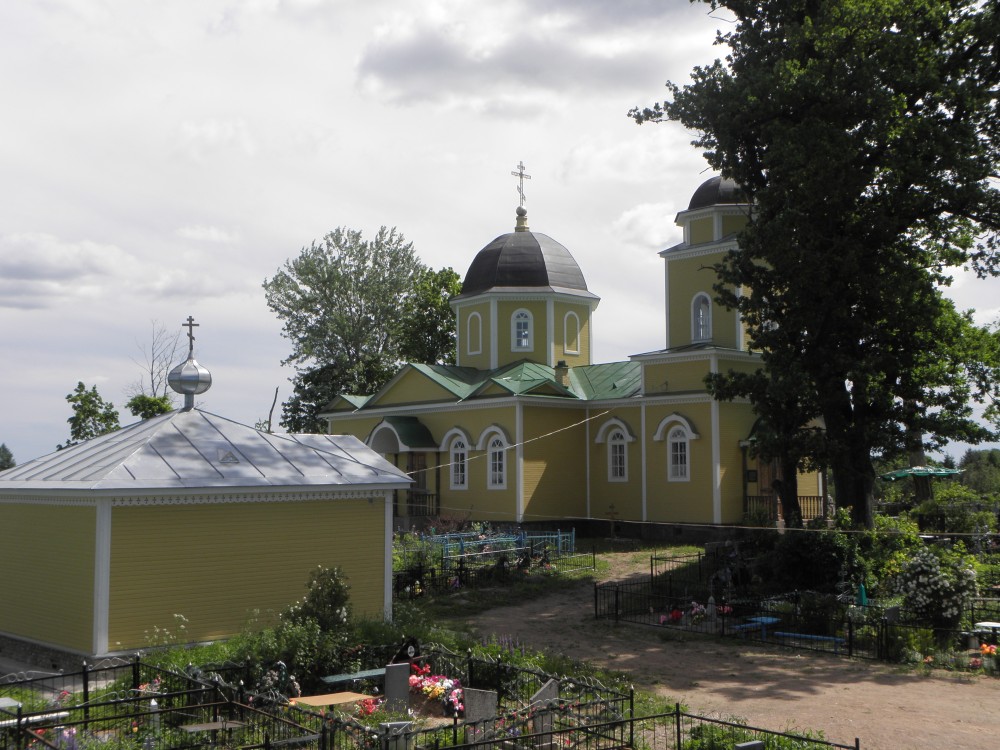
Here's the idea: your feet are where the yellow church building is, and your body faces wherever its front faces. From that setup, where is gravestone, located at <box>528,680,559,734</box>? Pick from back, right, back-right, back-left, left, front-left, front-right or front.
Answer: front-right

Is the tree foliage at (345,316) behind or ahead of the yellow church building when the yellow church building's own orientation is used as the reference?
behind

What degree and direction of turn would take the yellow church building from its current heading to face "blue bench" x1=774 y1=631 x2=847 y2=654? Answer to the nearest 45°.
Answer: approximately 45° to its right

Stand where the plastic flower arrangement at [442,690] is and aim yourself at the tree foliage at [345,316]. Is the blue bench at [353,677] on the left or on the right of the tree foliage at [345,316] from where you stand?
left

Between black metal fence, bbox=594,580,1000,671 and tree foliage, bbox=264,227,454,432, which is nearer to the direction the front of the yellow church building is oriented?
the black metal fence

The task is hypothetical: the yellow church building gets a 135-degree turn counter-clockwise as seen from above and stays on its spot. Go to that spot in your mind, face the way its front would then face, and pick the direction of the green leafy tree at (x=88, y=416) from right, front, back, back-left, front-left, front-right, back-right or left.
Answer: left

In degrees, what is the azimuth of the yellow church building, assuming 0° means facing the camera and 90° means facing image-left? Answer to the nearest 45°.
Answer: approximately 315°

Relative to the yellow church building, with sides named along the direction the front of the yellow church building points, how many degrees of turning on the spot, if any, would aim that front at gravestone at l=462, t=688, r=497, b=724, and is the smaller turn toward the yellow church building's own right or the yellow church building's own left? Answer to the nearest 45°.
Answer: approximately 45° to the yellow church building's own right
